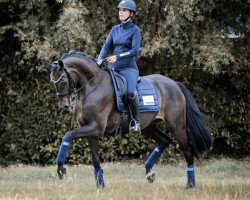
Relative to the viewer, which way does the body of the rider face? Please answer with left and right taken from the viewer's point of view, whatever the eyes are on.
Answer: facing the viewer and to the left of the viewer

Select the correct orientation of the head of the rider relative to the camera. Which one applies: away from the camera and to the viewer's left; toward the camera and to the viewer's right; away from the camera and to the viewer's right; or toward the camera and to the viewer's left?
toward the camera and to the viewer's left

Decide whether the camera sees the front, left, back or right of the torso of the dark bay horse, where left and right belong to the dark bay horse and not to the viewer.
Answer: left
